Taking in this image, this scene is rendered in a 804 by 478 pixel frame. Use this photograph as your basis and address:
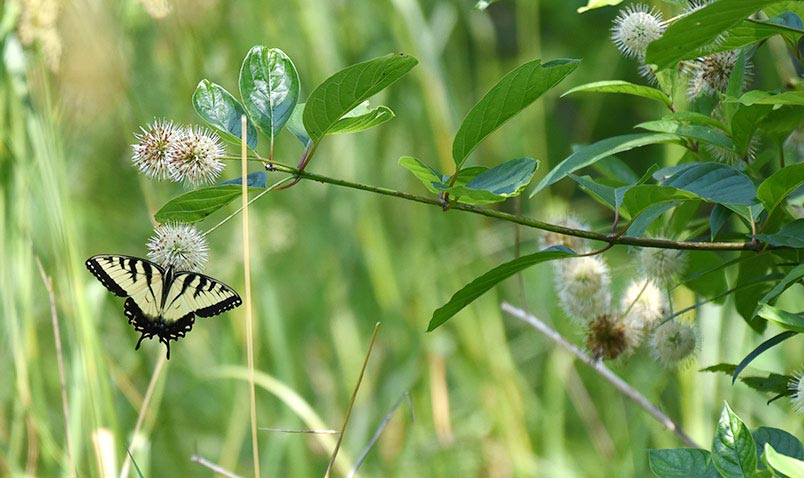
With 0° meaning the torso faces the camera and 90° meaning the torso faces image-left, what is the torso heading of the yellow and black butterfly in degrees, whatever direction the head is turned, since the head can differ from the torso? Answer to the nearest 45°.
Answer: approximately 180°
